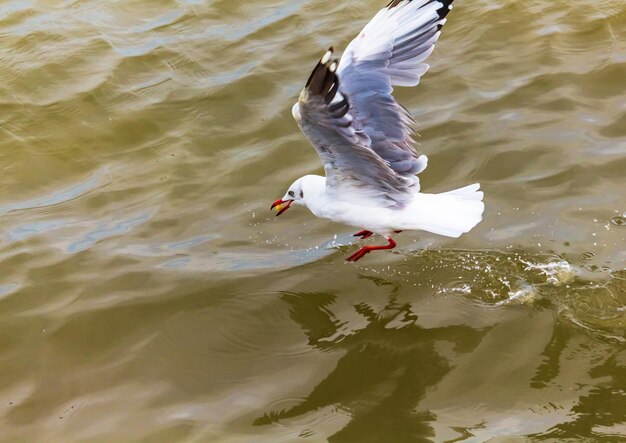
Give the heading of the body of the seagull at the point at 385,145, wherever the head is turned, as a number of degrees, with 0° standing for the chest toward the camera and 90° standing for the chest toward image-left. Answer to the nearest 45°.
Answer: approximately 90°
